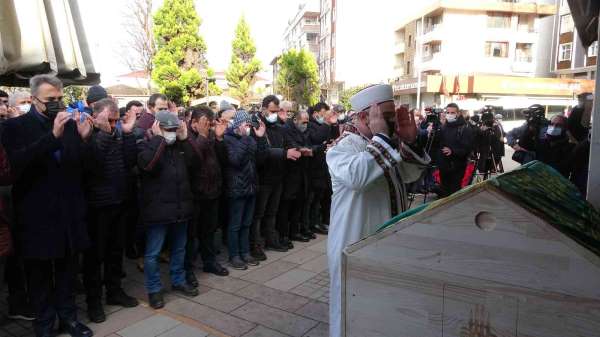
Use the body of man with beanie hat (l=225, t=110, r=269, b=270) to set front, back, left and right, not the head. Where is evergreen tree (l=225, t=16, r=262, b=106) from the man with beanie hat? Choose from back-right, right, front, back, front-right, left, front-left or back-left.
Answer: back-left

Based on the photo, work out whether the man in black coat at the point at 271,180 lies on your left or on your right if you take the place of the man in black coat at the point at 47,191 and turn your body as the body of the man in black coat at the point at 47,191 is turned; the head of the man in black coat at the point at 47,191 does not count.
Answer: on your left

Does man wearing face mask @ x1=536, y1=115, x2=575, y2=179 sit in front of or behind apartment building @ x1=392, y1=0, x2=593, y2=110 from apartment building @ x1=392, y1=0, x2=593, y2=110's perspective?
in front

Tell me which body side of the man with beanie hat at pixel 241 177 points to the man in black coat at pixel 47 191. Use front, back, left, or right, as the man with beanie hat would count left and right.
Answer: right

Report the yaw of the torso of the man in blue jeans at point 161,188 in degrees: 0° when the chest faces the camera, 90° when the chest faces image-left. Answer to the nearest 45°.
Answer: approximately 315°

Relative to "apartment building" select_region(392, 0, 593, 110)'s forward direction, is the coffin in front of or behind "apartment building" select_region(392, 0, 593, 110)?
in front

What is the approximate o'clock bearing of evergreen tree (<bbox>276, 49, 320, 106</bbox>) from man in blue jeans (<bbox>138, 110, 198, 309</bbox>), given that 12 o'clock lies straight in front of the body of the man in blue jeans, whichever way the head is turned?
The evergreen tree is roughly at 8 o'clock from the man in blue jeans.

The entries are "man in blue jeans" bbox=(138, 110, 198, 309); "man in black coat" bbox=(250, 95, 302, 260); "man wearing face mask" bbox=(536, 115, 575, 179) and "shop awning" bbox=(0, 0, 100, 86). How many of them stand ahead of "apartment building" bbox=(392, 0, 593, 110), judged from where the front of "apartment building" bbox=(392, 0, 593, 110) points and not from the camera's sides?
4

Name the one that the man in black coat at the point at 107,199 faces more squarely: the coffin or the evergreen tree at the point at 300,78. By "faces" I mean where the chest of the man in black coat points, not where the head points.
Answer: the coffin

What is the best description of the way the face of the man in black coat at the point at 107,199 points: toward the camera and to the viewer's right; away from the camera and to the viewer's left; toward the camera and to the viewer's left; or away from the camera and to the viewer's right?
toward the camera and to the viewer's right
